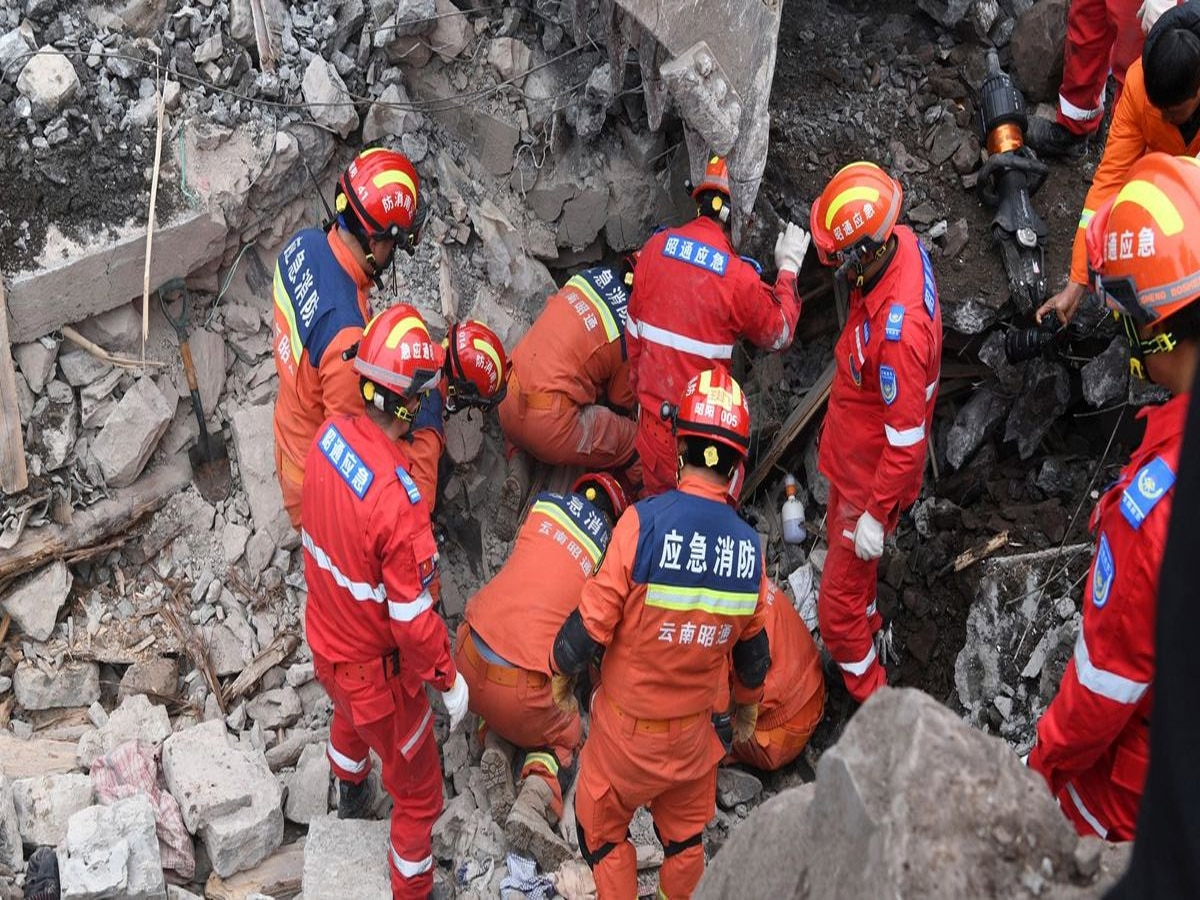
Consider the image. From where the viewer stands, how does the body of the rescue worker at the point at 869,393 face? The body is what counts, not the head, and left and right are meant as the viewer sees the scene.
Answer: facing to the left of the viewer

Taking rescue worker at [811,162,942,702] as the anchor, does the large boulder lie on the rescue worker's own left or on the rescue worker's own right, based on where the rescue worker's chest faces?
on the rescue worker's own left

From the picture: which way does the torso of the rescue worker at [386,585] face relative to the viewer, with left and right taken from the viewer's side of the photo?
facing away from the viewer and to the right of the viewer

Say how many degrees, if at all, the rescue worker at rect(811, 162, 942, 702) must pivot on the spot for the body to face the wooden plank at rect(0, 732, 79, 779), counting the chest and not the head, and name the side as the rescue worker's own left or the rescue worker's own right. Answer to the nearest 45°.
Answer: approximately 45° to the rescue worker's own left

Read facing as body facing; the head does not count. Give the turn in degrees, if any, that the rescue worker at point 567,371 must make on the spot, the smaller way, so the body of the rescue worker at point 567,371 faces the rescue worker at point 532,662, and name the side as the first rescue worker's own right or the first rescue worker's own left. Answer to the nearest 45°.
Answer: approximately 135° to the first rescue worker's own right

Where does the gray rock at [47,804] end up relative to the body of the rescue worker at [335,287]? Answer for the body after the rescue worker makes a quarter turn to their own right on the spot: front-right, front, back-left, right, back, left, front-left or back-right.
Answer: right

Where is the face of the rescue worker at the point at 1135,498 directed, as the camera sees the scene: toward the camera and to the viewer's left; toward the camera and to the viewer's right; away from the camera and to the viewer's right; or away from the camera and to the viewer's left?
away from the camera and to the viewer's left

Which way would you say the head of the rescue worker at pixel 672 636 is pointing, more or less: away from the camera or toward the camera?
away from the camera

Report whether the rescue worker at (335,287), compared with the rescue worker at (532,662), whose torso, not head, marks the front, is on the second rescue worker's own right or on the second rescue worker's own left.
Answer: on the second rescue worker's own left
